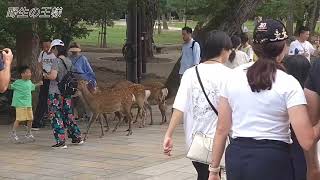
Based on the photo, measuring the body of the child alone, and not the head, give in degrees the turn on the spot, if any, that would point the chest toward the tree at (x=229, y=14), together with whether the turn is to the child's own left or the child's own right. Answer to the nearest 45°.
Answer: approximately 90° to the child's own left

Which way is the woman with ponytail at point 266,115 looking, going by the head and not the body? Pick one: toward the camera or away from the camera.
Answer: away from the camera

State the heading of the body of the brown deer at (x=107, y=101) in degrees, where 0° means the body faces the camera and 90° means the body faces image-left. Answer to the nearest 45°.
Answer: approximately 90°

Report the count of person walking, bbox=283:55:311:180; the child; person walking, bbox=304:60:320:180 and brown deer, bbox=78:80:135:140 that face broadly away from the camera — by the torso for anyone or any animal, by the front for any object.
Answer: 2

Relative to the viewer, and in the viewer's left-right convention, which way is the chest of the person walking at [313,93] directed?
facing away from the viewer

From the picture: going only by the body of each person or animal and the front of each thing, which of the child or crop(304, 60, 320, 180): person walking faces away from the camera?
the person walking

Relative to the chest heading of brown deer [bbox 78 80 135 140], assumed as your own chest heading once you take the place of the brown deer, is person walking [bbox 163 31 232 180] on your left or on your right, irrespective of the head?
on your left

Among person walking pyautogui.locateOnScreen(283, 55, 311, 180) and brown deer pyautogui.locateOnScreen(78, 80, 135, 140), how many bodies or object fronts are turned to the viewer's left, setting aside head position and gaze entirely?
1

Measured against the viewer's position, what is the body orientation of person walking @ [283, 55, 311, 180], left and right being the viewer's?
facing away from the viewer

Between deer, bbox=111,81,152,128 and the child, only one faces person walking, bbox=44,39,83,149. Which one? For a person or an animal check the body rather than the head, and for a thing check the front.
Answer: the child
